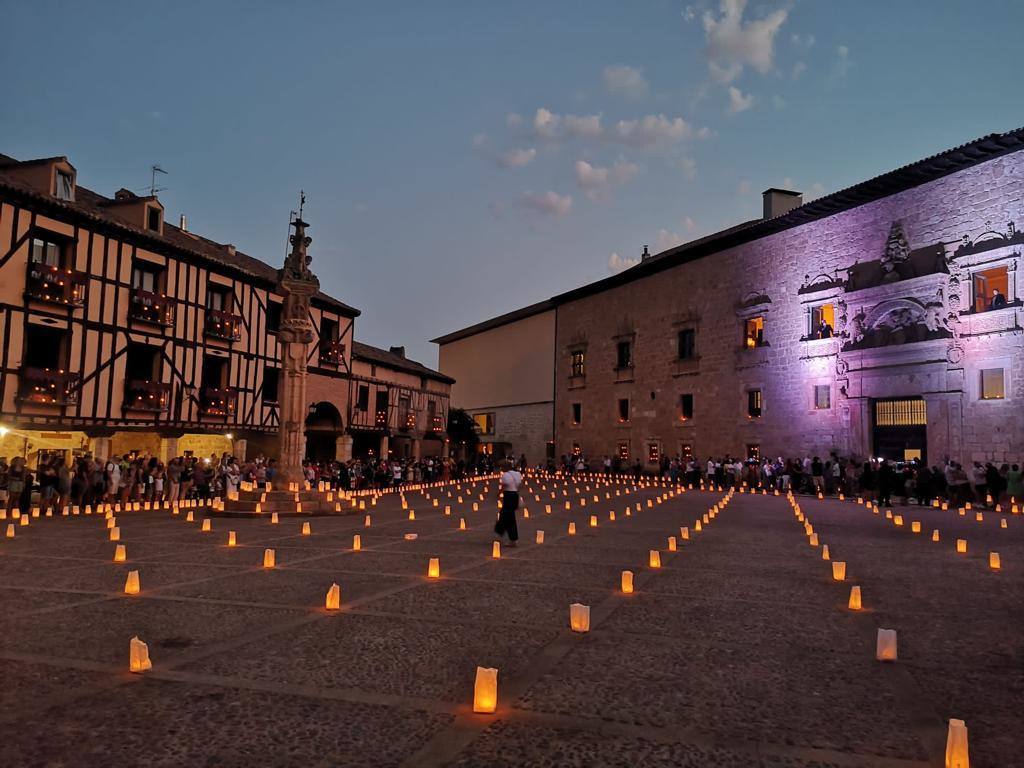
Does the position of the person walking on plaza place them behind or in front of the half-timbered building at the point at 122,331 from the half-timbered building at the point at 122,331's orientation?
in front

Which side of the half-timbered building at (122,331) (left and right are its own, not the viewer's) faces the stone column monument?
front
